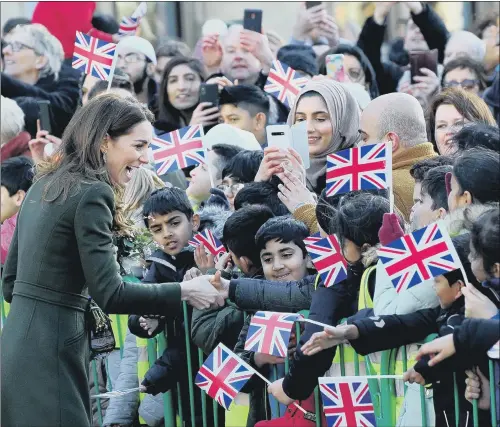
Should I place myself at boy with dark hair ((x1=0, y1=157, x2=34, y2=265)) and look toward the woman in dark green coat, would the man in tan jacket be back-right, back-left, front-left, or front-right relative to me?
front-left

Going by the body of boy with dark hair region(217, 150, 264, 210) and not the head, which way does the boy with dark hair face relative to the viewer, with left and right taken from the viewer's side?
facing the viewer and to the left of the viewer

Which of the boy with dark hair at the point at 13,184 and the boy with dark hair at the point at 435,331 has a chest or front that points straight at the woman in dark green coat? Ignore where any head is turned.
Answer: the boy with dark hair at the point at 435,331

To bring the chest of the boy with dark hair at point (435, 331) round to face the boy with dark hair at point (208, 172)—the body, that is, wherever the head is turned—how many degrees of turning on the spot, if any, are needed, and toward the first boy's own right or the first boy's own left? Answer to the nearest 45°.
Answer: approximately 45° to the first boy's own right

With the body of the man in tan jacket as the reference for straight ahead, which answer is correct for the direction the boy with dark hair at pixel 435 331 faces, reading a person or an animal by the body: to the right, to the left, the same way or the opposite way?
the same way

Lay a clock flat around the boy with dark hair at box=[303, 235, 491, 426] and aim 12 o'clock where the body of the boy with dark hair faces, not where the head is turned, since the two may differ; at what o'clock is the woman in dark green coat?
The woman in dark green coat is roughly at 12 o'clock from the boy with dark hair.

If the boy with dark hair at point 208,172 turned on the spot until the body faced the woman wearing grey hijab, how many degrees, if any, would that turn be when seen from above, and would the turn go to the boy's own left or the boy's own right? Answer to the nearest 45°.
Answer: approximately 135° to the boy's own right

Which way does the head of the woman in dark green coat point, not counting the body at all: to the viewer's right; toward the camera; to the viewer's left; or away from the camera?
to the viewer's right

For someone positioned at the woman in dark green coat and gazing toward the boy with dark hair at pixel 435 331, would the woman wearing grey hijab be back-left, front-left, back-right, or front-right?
front-left

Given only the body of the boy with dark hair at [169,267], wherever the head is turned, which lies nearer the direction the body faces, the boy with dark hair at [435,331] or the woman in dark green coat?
the woman in dark green coat

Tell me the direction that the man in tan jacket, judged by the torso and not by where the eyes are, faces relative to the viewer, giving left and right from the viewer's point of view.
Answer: facing to the left of the viewer

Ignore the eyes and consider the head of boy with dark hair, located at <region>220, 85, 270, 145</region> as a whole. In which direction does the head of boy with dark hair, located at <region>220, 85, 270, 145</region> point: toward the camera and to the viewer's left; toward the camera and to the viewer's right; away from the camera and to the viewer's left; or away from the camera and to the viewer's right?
toward the camera and to the viewer's left
